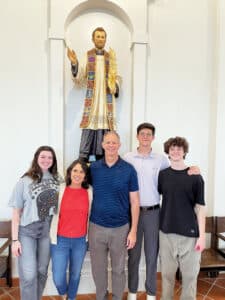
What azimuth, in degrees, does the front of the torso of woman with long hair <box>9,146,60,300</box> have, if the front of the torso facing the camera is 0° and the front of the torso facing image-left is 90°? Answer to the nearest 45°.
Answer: approximately 315°

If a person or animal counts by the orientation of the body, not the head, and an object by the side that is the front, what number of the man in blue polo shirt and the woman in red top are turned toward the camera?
2
